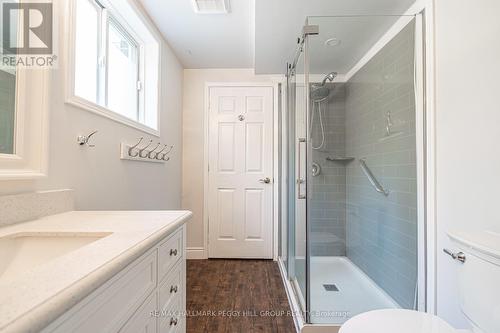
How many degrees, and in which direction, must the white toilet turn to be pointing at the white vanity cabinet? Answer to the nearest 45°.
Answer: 0° — it already faces it

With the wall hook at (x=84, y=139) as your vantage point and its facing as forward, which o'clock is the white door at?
The white door is roughly at 11 o'clock from the wall hook.

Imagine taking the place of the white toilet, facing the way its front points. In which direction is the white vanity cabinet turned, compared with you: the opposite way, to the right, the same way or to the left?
the opposite way

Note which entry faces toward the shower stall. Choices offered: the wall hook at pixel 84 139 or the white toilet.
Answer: the wall hook

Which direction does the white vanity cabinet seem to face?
to the viewer's right

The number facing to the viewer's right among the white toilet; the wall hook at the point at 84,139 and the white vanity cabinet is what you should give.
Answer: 2

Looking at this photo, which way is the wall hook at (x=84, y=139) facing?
to the viewer's right

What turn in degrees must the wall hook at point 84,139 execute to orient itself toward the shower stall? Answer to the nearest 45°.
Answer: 0° — it already faces it

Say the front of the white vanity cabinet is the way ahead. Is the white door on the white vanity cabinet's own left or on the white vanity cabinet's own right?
on the white vanity cabinet's own left
